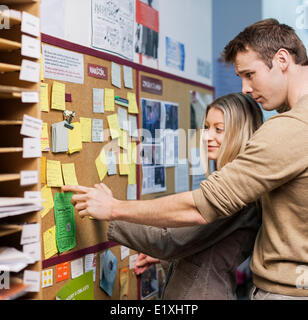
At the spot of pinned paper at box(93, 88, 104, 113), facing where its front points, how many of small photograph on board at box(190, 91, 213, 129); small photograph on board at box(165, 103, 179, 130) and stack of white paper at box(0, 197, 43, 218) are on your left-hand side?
2

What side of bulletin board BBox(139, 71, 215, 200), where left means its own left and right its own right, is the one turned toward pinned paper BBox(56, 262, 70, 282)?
right

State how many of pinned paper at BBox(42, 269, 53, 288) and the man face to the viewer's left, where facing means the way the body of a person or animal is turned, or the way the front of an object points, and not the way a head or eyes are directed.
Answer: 1

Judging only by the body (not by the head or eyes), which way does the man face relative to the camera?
to the viewer's left
